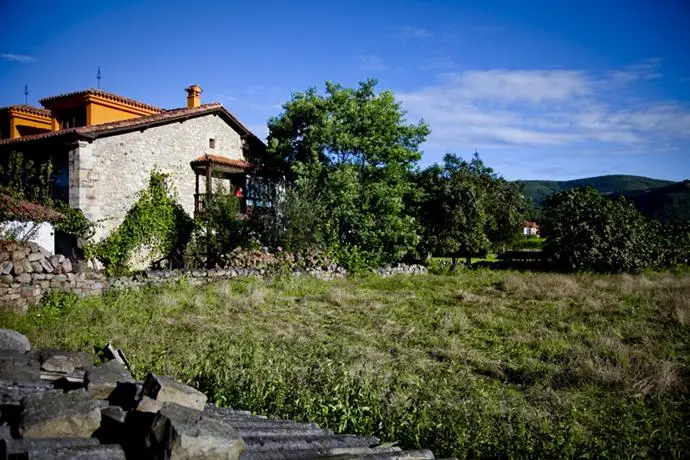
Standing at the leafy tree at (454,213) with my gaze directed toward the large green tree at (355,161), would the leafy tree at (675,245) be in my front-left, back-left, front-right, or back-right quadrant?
back-left

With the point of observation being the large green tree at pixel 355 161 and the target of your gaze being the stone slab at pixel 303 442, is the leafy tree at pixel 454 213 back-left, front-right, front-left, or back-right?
back-left

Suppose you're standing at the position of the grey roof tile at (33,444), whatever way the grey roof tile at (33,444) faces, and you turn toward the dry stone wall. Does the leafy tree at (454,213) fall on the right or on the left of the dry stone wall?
right

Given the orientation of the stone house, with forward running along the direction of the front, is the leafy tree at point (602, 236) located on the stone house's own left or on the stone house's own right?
on the stone house's own left
